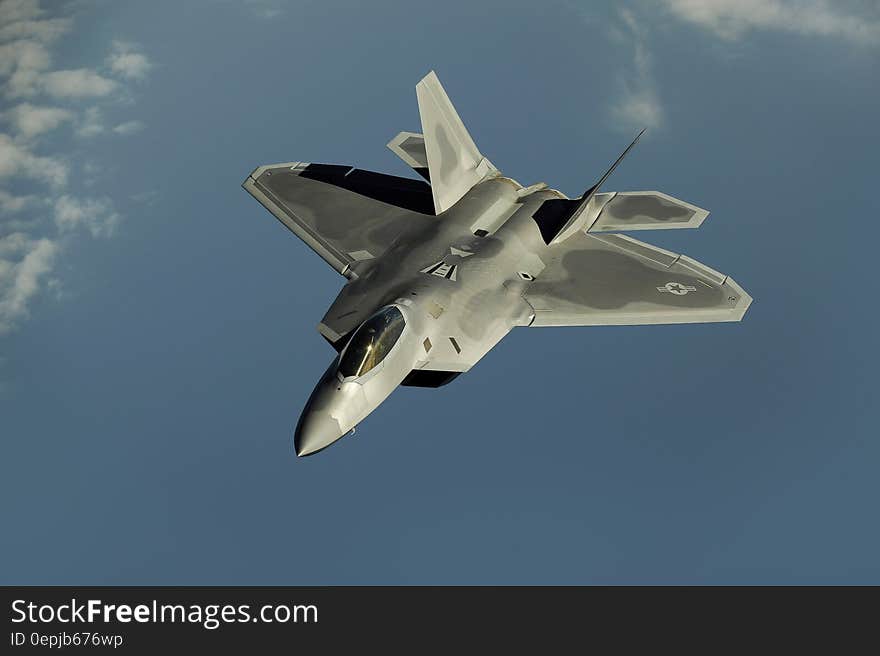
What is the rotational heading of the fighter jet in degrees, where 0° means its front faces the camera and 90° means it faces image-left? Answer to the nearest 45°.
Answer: approximately 45°
